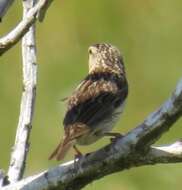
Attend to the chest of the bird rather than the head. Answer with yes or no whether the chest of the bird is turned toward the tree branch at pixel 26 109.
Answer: no

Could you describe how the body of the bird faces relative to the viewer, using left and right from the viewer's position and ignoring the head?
facing away from the viewer and to the right of the viewer

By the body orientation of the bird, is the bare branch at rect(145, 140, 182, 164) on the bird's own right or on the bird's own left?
on the bird's own right
